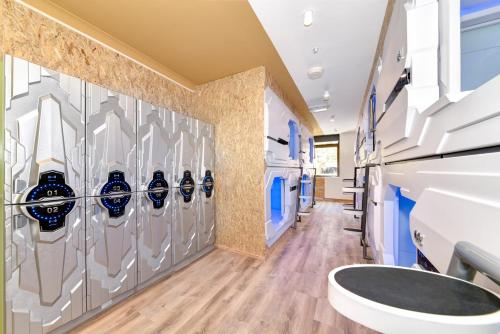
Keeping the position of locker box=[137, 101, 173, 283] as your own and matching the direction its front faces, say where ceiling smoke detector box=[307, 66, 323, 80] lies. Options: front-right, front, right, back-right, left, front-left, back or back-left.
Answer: front-left

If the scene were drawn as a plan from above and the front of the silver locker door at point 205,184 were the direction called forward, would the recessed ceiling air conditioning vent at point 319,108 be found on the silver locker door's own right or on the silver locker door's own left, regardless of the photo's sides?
on the silver locker door's own left

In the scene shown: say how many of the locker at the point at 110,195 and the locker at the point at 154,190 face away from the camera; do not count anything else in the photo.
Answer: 0

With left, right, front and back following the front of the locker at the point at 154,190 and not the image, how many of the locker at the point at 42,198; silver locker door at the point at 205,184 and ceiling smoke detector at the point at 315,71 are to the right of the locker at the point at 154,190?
1

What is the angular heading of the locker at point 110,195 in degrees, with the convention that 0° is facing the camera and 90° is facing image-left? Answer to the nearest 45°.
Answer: approximately 315°

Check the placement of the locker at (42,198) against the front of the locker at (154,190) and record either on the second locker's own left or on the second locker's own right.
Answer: on the second locker's own right

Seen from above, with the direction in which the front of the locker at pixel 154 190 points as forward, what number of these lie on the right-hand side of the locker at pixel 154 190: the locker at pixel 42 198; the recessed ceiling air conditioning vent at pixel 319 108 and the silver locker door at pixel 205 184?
1
